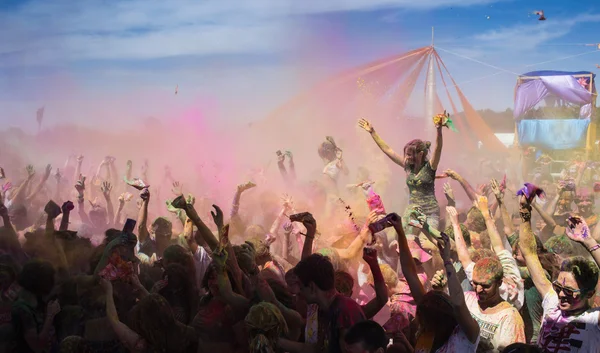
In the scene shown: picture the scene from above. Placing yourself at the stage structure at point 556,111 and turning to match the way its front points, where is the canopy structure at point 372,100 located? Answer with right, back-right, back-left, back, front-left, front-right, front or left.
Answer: front-right

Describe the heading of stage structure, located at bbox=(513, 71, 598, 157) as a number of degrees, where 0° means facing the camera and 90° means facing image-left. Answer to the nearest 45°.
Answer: approximately 0°
